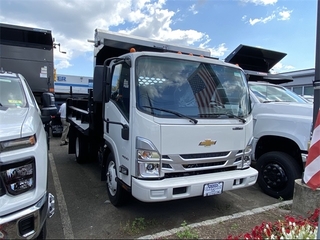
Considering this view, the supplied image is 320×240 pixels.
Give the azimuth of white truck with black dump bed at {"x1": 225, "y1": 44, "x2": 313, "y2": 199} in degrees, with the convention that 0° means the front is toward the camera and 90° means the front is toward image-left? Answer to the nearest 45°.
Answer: approximately 315°

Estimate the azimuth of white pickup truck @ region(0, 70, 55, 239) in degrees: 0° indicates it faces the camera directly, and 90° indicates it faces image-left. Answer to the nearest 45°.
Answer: approximately 0°

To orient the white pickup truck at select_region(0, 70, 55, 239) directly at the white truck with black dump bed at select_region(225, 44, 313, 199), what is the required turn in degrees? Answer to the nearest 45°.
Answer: approximately 90° to its left

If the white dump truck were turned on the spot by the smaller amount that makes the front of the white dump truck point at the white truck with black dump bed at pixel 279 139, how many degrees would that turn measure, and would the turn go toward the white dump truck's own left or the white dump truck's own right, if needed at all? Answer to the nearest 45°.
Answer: approximately 90° to the white dump truck's own left

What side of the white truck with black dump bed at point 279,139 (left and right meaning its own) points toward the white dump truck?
right

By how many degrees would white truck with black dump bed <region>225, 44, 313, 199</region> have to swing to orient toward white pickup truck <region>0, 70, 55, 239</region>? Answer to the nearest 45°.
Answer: approximately 90° to its right
